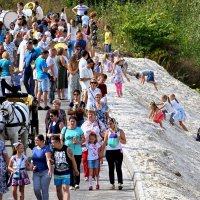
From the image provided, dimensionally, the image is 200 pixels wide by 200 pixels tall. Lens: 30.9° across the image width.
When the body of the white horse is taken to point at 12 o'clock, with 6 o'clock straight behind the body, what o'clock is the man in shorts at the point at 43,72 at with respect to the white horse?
The man in shorts is roughly at 5 o'clock from the white horse.

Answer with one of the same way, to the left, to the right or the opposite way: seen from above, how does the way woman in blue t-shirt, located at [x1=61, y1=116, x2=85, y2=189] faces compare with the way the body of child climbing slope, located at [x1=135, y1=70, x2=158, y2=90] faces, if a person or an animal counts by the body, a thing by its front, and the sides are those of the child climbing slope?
to the left

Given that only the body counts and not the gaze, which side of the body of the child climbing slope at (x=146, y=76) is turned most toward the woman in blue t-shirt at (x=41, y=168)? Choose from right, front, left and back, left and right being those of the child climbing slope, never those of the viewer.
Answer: left

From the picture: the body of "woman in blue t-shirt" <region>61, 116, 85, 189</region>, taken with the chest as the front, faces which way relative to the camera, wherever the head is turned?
toward the camera

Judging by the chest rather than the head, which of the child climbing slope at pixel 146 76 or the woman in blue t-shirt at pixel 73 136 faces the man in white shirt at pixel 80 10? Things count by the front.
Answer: the child climbing slope

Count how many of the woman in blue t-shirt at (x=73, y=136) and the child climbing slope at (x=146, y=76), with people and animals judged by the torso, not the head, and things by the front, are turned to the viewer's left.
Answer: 1

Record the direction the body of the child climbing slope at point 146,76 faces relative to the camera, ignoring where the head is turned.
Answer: to the viewer's left

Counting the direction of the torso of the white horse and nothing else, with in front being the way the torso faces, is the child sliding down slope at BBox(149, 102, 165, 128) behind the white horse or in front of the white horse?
behind

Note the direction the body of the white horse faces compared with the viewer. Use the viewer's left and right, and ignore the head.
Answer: facing the viewer and to the left of the viewer

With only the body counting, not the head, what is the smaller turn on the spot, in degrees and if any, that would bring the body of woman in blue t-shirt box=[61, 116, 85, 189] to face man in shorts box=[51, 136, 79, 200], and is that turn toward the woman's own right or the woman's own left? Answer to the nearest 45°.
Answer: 0° — they already face them
